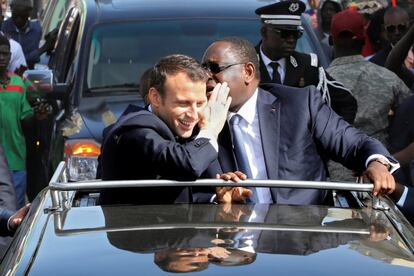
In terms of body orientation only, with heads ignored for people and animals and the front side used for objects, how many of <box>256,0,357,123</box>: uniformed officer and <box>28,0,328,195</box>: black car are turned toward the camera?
2

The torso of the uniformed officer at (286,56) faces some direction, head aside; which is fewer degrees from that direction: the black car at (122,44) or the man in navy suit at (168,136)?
the man in navy suit

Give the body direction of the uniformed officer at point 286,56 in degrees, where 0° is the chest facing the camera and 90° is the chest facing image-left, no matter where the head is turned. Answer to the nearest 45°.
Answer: approximately 0°

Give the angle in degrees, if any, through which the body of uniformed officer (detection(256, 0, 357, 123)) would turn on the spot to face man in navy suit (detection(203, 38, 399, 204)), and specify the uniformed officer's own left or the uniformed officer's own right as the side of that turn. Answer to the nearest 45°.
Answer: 0° — they already face them

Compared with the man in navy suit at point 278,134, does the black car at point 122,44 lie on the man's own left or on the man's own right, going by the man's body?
on the man's own right

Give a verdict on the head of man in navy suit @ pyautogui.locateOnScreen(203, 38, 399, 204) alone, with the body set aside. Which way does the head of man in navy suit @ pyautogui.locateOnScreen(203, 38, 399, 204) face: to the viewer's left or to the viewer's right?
to the viewer's left

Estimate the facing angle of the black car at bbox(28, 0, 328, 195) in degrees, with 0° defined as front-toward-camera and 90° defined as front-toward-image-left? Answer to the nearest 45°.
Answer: approximately 0°

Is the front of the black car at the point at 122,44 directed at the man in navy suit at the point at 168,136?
yes

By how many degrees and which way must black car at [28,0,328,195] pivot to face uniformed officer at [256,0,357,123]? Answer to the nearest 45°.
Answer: approximately 45° to its left
